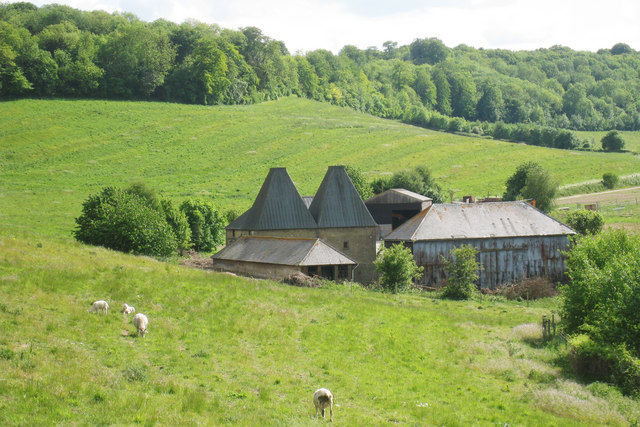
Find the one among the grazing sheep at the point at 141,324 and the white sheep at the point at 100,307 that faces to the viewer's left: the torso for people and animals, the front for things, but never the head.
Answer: the white sheep

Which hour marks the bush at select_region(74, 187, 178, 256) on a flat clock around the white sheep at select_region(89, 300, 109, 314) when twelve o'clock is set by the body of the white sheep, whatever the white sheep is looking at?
The bush is roughly at 3 o'clock from the white sheep.

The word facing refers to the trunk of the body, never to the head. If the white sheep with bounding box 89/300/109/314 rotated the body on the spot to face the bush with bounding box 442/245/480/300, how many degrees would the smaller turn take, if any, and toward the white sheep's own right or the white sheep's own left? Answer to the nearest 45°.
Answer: approximately 135° to the white sheep's own right

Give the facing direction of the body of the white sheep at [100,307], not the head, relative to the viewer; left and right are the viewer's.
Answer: facing to the left of the viewer

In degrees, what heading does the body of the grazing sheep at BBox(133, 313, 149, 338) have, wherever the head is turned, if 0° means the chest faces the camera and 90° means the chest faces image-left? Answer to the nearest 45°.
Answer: approximately 0°

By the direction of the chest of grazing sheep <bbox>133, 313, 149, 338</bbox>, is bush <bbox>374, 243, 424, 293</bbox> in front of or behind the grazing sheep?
behind

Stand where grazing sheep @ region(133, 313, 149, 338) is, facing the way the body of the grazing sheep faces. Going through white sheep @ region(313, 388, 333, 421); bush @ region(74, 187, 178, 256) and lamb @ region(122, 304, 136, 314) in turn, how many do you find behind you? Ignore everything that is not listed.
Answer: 2

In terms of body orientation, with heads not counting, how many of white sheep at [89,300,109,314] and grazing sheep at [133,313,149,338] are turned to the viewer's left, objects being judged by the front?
1

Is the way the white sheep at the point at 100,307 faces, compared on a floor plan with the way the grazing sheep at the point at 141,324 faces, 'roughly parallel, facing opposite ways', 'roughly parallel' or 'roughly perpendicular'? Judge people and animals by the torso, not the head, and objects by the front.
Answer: roughly perpendicular

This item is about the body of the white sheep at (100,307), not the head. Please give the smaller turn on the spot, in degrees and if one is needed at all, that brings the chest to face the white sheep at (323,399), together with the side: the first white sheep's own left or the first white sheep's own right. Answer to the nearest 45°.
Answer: approximately 135° to the first white sheep's own left

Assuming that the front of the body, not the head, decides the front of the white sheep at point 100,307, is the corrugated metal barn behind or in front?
behind
